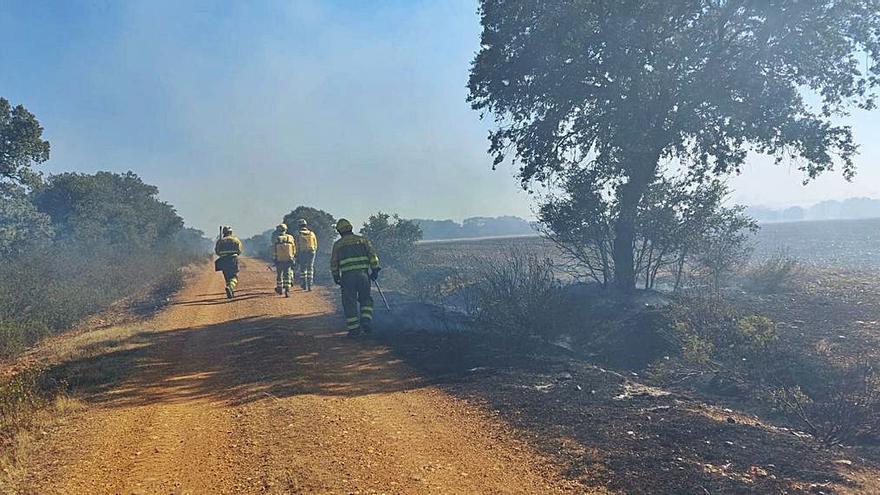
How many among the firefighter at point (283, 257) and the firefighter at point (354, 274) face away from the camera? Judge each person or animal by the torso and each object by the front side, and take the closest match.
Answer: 2

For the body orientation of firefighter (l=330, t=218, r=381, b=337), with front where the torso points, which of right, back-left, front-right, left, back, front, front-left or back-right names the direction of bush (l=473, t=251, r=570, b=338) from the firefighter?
right

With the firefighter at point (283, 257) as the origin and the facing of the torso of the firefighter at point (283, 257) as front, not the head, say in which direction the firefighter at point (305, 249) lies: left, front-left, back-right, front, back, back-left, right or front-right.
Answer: front-right

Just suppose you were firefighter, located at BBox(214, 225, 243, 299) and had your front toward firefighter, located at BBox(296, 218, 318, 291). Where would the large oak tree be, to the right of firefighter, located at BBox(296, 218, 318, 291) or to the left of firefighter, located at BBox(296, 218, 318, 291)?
right

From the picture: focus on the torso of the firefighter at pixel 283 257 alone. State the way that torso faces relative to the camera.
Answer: away from the camera

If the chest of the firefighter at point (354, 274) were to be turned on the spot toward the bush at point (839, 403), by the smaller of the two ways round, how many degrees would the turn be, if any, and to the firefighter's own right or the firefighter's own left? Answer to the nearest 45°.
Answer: approximately 135° to the firefighter's own right

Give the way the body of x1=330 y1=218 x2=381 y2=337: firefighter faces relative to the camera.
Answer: away from the camera

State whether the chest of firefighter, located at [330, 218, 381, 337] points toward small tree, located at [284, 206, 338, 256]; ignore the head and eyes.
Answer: yes

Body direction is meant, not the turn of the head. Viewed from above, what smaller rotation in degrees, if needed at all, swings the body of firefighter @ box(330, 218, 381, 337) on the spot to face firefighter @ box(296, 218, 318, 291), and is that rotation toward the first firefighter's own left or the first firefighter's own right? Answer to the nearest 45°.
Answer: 0° — they already face them

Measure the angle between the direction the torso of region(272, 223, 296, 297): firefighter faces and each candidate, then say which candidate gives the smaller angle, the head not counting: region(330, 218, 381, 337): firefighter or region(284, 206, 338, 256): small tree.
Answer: the small tree

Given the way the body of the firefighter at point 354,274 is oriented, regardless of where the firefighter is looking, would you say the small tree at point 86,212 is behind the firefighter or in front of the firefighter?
in front

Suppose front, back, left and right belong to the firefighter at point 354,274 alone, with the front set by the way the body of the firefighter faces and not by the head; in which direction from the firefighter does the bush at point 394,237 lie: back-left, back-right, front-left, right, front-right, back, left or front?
front

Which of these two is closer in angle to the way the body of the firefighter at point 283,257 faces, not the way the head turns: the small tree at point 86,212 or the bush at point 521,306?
the small tree

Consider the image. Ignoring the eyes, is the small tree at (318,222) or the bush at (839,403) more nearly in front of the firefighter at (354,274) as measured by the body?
the small tree

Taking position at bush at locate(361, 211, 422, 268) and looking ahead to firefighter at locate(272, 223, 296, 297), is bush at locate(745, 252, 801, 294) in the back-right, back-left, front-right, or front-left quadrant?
front-left
